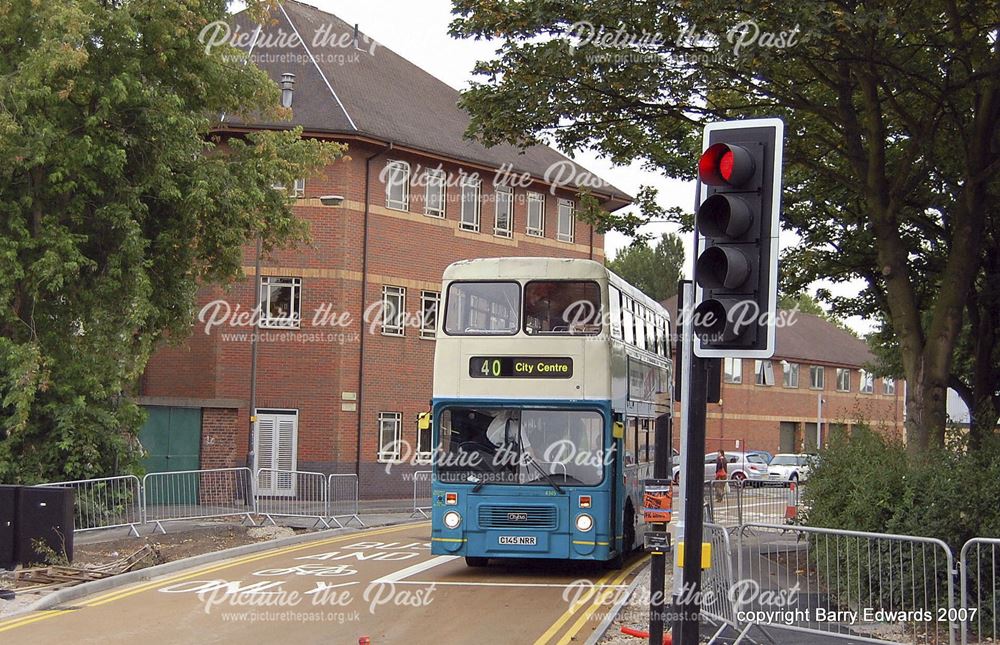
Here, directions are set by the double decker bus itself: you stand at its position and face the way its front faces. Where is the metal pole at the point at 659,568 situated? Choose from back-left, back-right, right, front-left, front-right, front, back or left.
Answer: front

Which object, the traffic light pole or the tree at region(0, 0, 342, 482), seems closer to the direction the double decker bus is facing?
the traffic light pole

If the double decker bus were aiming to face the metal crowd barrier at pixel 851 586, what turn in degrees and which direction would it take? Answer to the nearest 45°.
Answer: approximately 45° to its left

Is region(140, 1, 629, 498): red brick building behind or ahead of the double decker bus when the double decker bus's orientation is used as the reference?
behind

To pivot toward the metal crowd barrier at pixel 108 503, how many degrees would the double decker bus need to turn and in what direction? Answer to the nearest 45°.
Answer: approximately 135° to its right

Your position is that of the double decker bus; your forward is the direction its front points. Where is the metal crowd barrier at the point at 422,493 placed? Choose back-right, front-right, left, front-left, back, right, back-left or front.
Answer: back

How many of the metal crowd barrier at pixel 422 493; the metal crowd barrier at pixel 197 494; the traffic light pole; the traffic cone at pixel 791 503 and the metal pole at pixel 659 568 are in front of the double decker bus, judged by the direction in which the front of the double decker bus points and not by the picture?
2

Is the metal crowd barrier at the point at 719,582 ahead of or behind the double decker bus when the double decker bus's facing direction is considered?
ahead

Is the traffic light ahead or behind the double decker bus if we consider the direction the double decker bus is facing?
ahead

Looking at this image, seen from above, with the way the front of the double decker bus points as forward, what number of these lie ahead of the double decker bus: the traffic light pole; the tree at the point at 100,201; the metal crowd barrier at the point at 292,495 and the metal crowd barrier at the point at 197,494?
1

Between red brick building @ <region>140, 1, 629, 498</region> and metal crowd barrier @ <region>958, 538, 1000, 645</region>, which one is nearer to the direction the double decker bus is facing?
the metal crowd barrier

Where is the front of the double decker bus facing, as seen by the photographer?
facing the viewer

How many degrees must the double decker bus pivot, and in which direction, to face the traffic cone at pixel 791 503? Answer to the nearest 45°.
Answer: approximately 135° to its left

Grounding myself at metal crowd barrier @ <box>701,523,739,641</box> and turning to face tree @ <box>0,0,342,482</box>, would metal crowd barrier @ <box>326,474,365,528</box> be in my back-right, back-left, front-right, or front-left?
front-right
